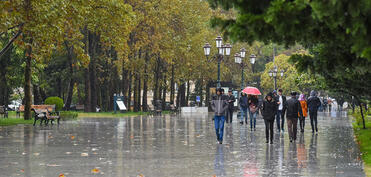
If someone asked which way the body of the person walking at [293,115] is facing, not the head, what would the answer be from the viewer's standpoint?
away from the camera

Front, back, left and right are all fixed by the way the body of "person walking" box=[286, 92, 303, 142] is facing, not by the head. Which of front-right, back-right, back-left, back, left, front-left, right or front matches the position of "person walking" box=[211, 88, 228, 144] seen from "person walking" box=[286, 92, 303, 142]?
back-left

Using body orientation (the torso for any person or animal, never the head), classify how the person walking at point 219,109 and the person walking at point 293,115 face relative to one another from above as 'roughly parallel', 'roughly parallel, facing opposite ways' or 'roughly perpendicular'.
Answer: roughly parallel, facing opposite ways

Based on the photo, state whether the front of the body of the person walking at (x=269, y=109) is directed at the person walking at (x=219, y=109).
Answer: no

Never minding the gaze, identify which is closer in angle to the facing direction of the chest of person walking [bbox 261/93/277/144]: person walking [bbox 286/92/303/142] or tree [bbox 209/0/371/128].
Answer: the tree
